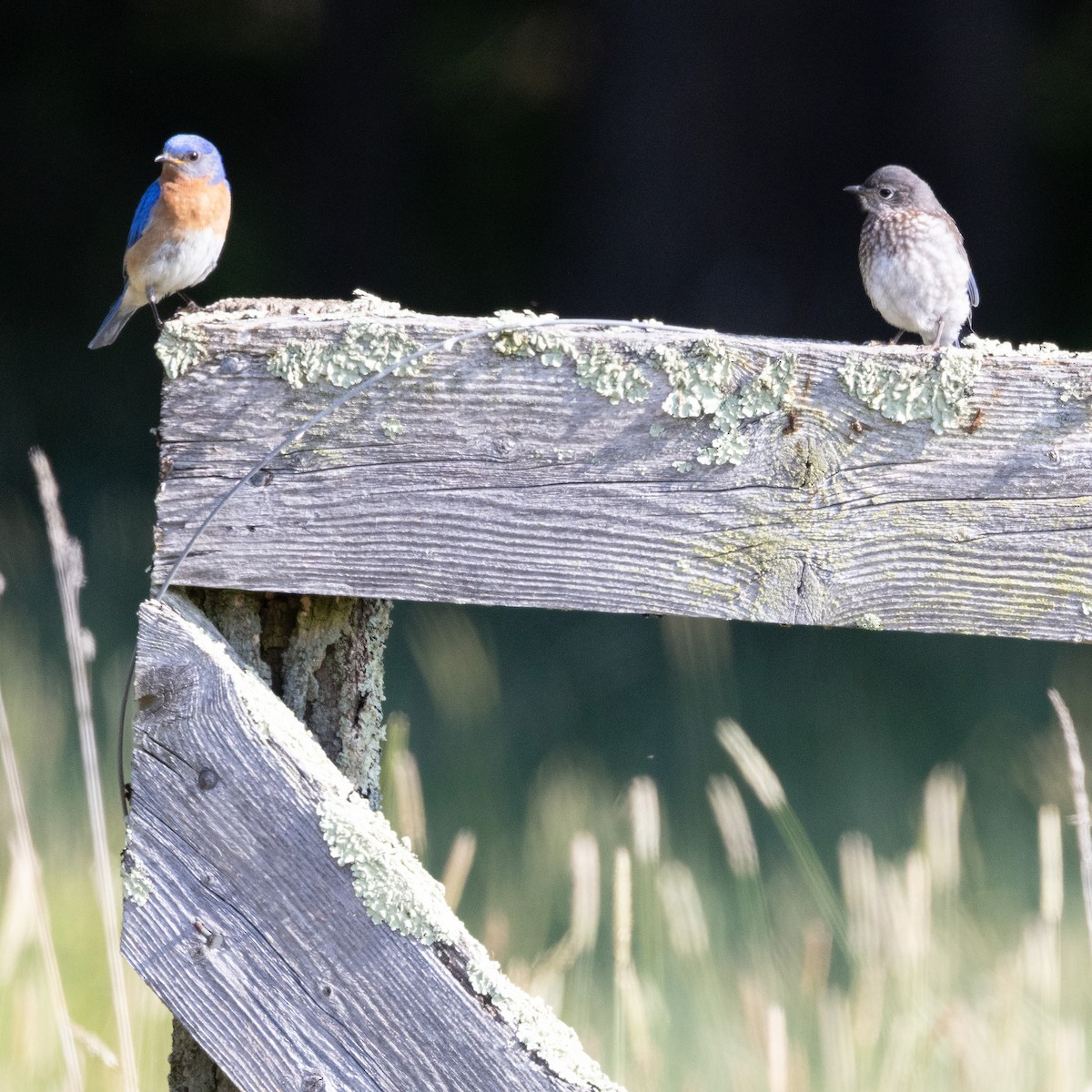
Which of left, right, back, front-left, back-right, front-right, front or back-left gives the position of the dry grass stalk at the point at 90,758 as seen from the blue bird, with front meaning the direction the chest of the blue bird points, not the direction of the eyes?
front-right

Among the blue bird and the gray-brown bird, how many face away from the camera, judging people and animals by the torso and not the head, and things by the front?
0

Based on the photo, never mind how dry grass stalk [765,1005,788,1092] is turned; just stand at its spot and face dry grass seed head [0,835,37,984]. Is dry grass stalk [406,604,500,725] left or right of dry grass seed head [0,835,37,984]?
right
